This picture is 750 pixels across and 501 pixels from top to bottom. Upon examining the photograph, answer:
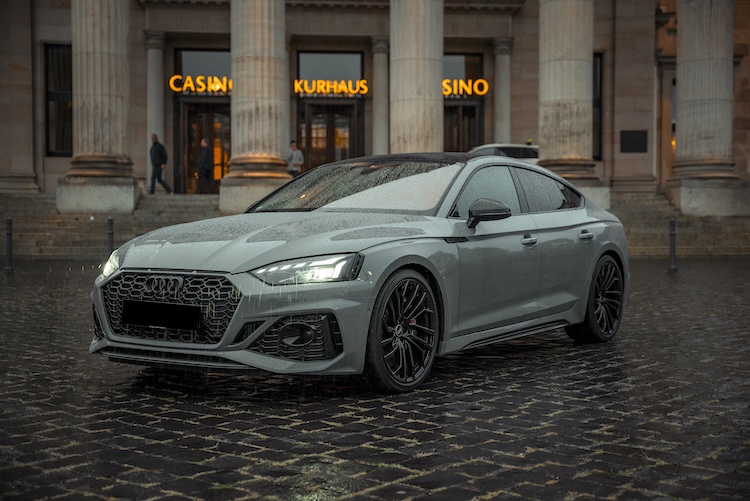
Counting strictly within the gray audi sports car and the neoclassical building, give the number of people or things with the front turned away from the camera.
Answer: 0

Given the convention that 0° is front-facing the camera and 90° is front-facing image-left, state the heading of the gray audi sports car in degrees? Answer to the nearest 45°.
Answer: approximately 45°

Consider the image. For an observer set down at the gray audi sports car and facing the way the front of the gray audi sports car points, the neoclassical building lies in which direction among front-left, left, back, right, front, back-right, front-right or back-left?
back-right

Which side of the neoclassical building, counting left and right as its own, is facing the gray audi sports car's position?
front

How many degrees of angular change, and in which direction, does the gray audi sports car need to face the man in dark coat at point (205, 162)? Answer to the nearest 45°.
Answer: approximately 135° to its right

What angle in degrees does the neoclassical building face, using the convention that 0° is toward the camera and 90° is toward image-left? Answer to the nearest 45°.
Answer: approximately 0°
